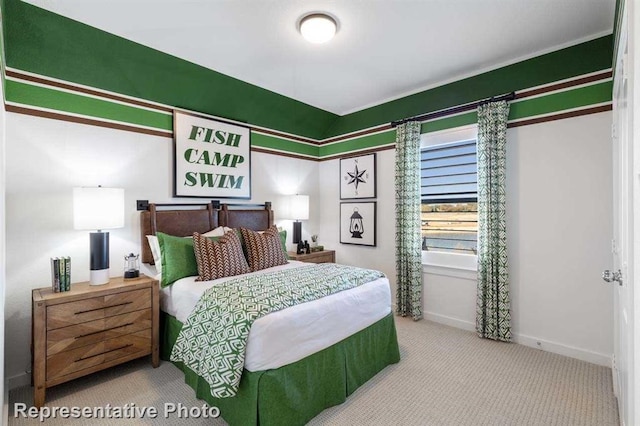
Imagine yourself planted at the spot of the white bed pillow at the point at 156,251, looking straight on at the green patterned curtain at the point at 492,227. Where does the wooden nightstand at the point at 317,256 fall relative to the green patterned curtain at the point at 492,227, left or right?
left

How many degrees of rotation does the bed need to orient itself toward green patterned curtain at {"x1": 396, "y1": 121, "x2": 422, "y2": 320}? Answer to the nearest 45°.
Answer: approximately 90° to its left

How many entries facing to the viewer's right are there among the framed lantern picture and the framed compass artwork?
0

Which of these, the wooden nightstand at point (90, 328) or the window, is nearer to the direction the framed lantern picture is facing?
the wooden nightstand

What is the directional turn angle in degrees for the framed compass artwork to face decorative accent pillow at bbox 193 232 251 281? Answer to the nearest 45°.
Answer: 0° — it already faces it

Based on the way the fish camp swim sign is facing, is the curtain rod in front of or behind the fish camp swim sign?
in front

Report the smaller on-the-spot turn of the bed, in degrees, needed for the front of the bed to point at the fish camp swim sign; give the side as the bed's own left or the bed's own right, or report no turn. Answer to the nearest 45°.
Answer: approximately 180°

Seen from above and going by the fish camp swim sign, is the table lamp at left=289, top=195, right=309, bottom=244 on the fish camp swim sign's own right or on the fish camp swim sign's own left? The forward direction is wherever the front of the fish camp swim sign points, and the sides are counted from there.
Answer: on the fish camp swim sign's own left

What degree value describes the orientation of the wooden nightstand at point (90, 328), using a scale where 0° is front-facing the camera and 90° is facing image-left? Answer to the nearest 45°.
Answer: approximately 315°

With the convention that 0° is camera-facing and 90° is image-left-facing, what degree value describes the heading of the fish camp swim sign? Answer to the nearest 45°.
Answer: approximately 315°

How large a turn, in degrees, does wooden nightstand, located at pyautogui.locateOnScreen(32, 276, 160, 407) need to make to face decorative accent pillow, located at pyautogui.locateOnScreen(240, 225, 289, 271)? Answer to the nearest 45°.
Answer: approximately 45° to its left

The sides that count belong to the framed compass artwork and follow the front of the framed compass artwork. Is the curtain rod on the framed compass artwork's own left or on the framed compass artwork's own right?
on the framed compass artwork's own left

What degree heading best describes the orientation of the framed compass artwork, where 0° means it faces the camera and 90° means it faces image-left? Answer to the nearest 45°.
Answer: approximately 45°

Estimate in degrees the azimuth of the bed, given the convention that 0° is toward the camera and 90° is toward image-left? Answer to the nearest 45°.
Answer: approximately 315°

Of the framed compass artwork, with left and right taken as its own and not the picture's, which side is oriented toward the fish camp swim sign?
front
